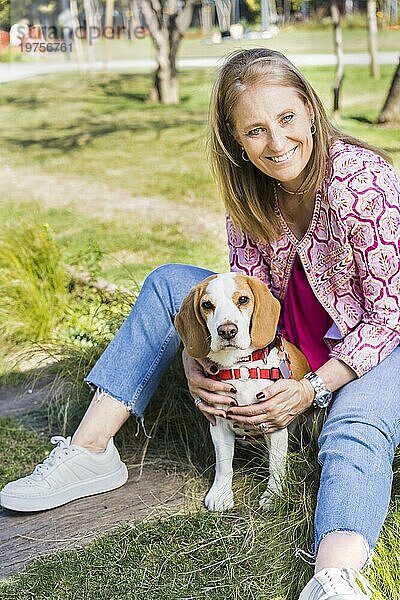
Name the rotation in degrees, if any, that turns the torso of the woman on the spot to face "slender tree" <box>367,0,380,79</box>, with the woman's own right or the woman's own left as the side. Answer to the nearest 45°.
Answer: approximately 135° to the woman's own right

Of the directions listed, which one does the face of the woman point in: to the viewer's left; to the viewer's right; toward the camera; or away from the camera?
toward the camera

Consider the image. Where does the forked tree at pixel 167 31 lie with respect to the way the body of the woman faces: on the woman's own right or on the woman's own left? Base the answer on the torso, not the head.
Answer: on the woman's own right

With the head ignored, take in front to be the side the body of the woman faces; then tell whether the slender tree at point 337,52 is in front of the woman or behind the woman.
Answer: behind

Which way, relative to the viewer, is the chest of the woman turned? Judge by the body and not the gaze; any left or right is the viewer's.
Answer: facing the viewer and to the left of the viewer

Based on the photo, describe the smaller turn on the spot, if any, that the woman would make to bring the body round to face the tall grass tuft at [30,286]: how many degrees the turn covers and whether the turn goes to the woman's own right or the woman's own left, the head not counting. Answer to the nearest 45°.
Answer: approximately 90° to the woman's own right

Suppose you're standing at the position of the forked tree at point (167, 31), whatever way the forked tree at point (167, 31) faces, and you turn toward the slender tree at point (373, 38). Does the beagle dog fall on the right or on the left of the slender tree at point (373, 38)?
right
